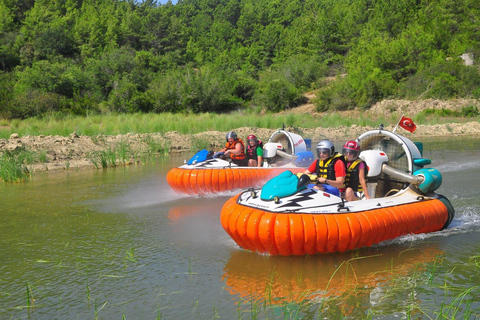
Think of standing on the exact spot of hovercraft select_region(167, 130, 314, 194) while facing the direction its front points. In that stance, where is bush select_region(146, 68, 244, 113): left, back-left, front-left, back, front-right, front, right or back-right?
back-right

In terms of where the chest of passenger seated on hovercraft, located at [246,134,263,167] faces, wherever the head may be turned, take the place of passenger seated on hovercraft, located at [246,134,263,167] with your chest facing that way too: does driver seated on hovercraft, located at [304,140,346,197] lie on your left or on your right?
on your left

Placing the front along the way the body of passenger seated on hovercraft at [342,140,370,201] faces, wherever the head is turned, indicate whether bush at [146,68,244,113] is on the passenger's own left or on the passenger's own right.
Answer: on the passenger's own right

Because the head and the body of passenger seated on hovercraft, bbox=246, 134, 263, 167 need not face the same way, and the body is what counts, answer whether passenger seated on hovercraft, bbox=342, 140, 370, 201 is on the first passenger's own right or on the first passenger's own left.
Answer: on the first passenger's own left

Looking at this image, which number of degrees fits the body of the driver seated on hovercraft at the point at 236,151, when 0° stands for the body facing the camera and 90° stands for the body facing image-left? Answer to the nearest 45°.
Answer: approximately 45°

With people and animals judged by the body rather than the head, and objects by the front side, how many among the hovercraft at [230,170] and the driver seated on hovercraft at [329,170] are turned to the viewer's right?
0

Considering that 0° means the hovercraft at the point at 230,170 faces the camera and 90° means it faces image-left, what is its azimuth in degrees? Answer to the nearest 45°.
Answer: approximately 45°

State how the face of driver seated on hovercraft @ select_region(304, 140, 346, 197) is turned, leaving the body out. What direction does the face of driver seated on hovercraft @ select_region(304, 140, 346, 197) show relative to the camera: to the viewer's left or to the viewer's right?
to the viewer's left

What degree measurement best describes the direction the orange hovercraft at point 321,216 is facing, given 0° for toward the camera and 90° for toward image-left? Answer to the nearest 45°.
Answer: approximately 45°
